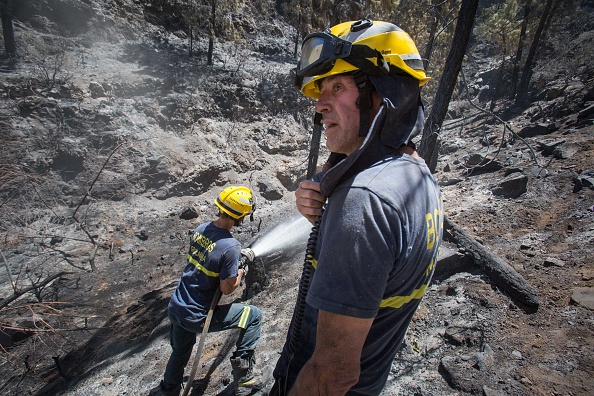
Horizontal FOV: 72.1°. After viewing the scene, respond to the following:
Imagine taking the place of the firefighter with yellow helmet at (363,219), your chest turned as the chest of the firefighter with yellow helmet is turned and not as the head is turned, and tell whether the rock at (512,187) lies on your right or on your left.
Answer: on your right

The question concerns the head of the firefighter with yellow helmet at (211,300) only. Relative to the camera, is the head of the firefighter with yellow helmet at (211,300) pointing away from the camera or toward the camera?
away from the camera

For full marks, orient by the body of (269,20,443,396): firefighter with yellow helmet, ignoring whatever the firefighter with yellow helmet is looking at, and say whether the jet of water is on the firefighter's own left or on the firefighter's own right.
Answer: on the firefighter's own right

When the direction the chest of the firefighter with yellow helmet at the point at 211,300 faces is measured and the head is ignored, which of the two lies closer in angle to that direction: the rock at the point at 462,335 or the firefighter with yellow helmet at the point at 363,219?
the rock

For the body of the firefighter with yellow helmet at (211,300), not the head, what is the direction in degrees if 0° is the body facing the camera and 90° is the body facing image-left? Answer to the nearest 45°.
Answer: approximately 225°

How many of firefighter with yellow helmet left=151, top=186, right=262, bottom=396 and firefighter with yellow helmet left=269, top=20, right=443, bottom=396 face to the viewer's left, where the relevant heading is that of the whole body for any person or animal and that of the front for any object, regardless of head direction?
1

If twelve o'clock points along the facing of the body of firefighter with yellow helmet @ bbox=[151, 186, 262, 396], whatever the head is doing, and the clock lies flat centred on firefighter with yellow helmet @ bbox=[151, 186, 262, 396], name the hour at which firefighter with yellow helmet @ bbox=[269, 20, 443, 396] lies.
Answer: firefighter with yellow helmet @ bbox=[269, 20, 443, 396] is roughly at 4 o'clock from firefighter with yellow helmet @ bbox=[151, 186, 262, 396].

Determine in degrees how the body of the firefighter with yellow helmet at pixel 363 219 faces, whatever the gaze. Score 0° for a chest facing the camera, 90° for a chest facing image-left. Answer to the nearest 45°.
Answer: approximately 90°
